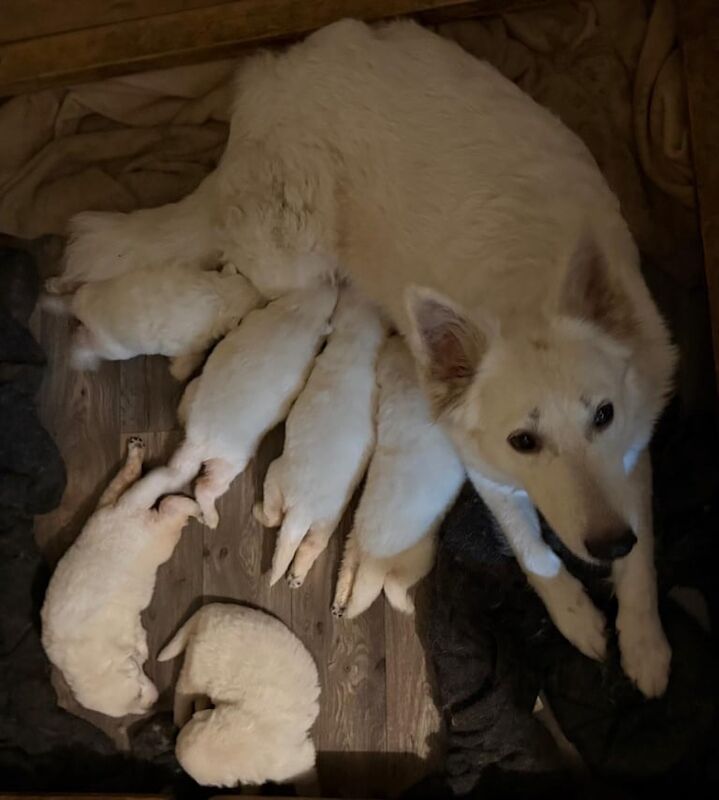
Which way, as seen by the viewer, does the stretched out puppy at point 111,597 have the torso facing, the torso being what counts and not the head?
toward the camera

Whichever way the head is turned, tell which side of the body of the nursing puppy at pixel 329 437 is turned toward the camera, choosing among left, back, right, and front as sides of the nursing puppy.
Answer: back

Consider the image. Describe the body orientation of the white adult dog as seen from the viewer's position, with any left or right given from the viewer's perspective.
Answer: facing the viewer and to the right of the viewer

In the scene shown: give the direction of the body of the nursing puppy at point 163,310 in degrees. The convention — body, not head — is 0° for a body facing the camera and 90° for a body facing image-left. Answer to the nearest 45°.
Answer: approximately 270°

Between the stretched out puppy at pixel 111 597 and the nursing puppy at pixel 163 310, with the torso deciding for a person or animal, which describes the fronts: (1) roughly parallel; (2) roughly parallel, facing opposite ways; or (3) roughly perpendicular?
roughly perpendicular

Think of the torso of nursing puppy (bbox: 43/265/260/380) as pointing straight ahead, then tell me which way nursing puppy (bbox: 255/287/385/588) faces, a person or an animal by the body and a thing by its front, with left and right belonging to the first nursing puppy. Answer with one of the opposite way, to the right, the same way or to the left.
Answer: to the left

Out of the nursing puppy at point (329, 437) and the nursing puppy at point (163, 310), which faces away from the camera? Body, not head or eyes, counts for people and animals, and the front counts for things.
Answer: the nursing puppy at point (329, 437)

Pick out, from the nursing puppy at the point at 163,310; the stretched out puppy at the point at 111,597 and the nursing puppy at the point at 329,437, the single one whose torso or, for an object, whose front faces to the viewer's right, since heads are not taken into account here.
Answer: the nursing puppy at the point at 163,310

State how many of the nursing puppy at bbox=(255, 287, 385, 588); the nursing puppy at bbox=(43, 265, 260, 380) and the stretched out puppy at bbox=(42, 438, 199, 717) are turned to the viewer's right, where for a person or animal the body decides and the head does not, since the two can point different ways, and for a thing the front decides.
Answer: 1

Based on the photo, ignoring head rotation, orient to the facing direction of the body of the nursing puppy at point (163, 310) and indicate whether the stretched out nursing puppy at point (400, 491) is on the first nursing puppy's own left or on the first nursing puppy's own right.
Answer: on the first nursing puppy's own right

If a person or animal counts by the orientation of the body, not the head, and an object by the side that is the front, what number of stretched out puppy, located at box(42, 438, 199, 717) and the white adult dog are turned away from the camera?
0

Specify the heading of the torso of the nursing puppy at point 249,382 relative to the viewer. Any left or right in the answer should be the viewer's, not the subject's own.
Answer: facing away from the viewer and to the right of the viewer

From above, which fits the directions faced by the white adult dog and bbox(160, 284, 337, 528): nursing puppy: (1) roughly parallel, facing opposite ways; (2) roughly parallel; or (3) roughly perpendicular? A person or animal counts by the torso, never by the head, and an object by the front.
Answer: roughly perpendicular
